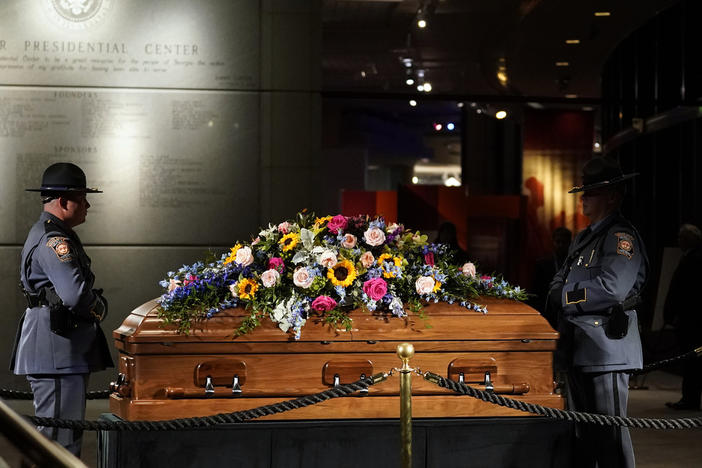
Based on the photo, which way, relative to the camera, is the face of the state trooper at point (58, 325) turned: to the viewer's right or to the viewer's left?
to the viewer's right

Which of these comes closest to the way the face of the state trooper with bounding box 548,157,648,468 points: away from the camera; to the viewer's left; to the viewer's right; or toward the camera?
to the viewer's left

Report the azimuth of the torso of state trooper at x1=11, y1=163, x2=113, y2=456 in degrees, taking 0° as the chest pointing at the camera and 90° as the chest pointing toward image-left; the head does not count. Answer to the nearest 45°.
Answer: approximately 270°

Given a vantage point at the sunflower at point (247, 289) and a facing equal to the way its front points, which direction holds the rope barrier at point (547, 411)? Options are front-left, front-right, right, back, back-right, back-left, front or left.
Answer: left

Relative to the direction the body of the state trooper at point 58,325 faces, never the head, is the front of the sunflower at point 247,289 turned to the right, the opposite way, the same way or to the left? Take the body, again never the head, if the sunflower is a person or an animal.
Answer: to the right

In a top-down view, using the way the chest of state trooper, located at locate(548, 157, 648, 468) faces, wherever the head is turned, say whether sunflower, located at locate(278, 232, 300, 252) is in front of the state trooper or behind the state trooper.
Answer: in front

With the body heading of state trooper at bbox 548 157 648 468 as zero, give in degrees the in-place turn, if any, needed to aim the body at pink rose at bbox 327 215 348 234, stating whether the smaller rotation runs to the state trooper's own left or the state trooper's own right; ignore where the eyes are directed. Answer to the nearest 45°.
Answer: approximately 45° to the state trooper's own right

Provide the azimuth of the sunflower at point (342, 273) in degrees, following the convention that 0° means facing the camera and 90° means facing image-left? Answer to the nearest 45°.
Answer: approximately 0°
